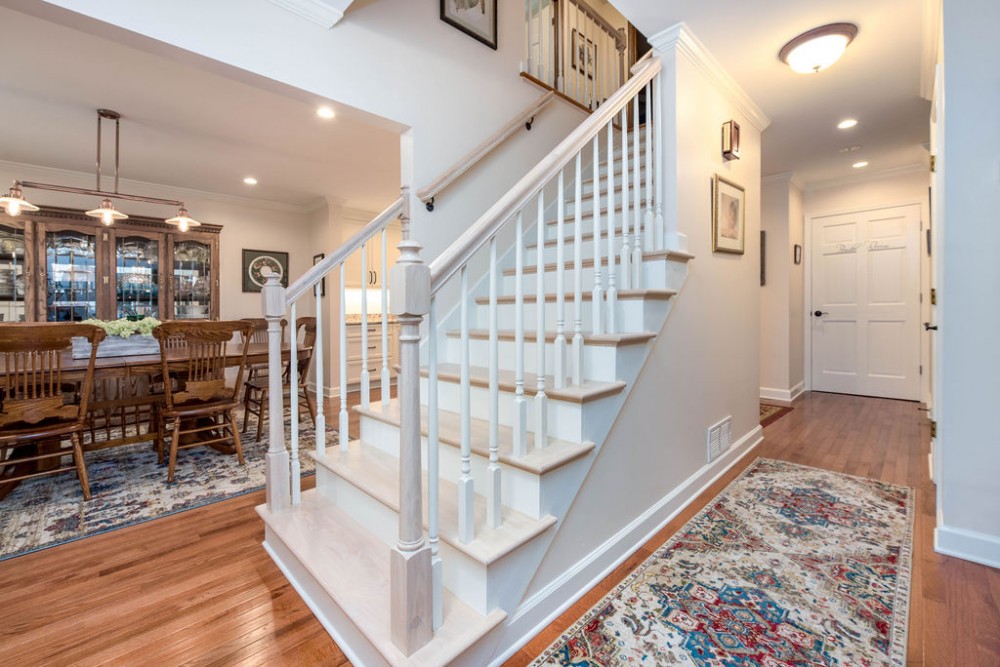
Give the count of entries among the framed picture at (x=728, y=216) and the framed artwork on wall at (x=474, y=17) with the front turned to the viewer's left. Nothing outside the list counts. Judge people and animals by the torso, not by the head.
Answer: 0

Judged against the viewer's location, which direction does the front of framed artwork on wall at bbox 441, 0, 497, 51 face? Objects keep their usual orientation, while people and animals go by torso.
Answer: facing the viewer and to the right of the viewer

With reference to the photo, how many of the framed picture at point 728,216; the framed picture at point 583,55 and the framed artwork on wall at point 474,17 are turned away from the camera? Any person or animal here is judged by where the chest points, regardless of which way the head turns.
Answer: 0

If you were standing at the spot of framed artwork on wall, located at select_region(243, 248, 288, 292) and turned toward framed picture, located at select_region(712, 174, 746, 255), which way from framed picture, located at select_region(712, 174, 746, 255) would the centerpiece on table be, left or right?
right

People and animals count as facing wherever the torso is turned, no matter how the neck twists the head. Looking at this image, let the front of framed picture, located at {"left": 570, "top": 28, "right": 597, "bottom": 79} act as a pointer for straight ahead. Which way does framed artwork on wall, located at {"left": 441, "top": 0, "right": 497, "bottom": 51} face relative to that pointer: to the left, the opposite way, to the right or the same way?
the same way

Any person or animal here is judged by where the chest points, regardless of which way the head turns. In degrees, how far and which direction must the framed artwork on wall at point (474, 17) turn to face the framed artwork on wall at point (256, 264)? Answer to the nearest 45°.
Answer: approximately 180°

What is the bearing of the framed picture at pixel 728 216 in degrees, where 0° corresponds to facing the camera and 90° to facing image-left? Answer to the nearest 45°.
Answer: approximately 315°

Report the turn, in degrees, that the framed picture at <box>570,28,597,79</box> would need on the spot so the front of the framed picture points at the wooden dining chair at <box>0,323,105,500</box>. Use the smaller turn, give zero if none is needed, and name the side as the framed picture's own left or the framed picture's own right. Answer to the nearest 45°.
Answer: approximately 90° to the framed picture's own right

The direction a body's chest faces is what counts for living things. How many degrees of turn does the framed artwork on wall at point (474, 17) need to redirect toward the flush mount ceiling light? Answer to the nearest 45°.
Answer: approximately 45° to its left

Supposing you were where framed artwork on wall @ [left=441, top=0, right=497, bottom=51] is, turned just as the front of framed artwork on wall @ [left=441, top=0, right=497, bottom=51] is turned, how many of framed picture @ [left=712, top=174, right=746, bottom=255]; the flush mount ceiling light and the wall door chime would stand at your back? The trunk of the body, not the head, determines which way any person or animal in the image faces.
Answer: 0

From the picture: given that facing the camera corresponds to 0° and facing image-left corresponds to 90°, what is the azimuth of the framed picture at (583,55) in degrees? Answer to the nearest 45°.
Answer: approximately 315°
